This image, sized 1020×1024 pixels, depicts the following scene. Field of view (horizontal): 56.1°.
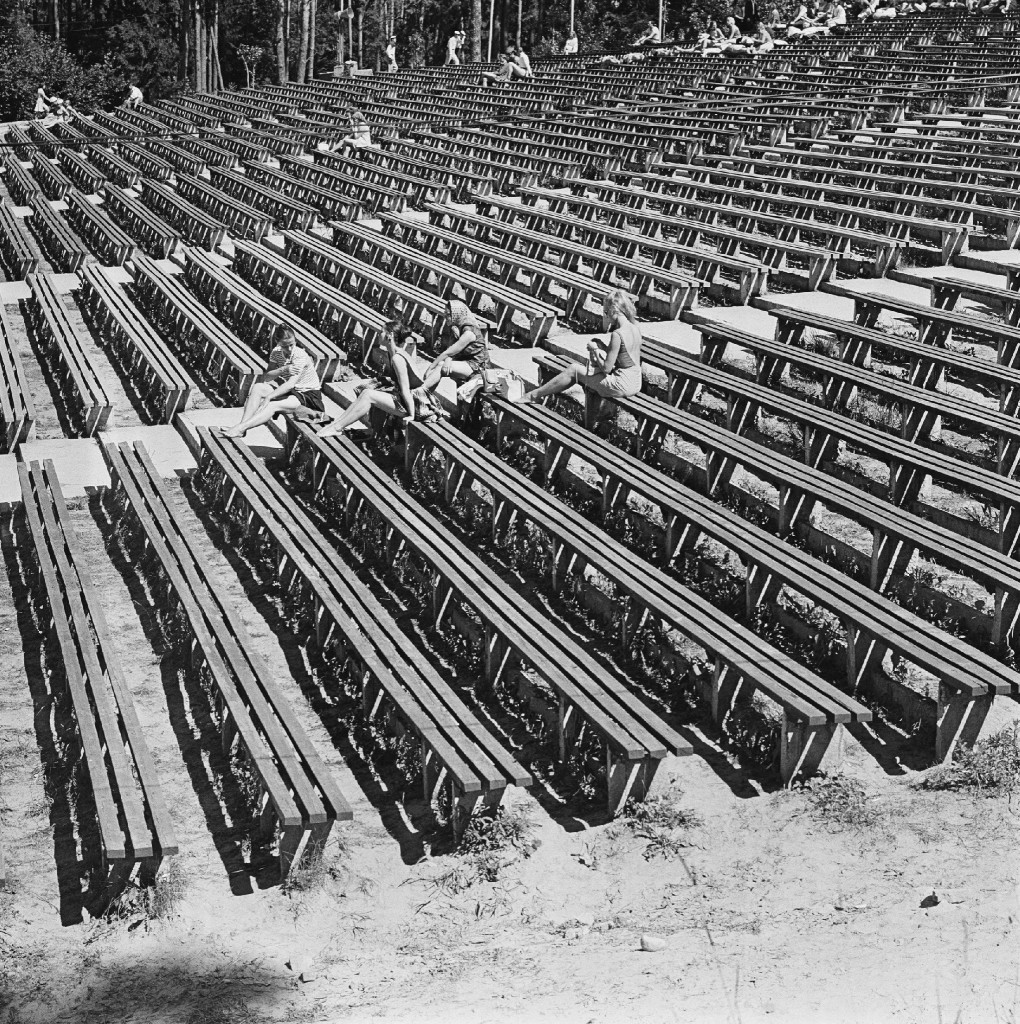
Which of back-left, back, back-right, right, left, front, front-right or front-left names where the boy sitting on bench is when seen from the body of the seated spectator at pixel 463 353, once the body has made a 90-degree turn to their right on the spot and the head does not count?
left

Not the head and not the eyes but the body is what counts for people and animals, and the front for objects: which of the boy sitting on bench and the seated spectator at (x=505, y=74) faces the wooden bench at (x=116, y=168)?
the seated spectator

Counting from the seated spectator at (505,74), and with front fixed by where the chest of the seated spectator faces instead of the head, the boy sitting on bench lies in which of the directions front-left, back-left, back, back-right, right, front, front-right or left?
front-left

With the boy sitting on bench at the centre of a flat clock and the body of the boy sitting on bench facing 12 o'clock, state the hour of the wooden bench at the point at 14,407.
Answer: The wooden bench is roughly at 2 o'clock from the boy sitting on bench.

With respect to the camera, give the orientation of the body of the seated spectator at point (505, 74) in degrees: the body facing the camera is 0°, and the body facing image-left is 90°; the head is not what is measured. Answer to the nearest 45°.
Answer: approximately 45°

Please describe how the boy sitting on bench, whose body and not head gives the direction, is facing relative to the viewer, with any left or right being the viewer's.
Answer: facing the viewer and to the left of the viewer

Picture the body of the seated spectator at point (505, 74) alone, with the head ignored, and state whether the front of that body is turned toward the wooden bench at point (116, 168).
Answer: yes

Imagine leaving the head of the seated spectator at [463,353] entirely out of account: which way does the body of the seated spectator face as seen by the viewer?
to the viewer's left

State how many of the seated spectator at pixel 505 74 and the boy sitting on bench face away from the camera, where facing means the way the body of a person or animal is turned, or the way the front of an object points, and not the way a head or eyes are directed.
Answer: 0

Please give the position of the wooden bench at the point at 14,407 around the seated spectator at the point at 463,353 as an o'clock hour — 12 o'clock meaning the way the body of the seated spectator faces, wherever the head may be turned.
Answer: The wooden bench is roughly at 12 o'clock from the seated spectator.

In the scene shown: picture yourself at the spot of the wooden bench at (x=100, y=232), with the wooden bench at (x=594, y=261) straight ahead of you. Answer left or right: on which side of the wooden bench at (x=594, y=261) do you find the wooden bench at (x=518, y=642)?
right

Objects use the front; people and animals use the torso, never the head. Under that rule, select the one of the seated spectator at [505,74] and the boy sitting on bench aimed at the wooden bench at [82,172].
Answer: the seated spectator

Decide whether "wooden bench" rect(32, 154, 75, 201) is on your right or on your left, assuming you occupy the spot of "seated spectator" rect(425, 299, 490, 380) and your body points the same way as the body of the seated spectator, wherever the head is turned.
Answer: on your right
